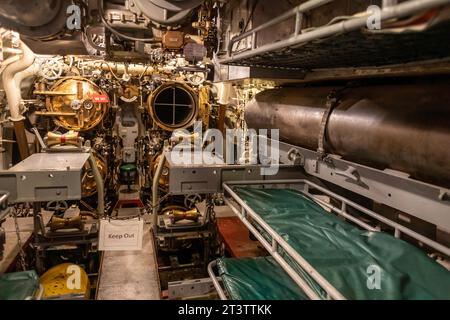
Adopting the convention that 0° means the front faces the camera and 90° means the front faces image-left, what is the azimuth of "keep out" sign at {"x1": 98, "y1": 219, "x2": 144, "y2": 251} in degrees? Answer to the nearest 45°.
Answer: approximately 0°

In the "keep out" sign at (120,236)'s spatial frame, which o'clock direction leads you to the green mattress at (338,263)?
The green mattress is roughly at 11 o'clock from the "keep out" sign.

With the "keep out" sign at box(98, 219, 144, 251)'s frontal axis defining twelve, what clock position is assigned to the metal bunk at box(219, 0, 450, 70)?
The metal bunk is roughly at 11 o'clock from the "keep out" sign.

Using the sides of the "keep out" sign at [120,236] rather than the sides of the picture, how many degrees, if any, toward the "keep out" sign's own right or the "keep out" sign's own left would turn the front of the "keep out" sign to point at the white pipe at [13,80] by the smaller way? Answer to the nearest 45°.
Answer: approximately 135° to the "keep out" sign's own right

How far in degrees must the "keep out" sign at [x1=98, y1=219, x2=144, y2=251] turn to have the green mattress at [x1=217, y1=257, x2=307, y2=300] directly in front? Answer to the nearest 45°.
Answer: approximately 45° to its left

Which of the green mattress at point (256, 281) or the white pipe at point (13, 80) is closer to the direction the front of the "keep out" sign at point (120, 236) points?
the green mattress
